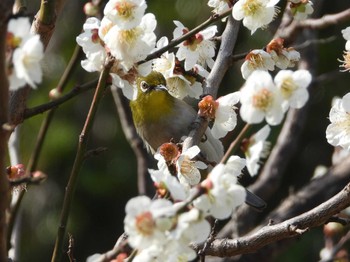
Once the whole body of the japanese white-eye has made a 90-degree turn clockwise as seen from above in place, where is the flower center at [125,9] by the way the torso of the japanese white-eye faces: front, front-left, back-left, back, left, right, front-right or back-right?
front-left

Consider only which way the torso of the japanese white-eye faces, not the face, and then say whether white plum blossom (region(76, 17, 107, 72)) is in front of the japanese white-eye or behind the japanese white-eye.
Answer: in front

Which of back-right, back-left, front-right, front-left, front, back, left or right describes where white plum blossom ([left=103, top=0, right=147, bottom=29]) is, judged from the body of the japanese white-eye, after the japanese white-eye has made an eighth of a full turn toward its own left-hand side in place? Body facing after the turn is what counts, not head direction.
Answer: right

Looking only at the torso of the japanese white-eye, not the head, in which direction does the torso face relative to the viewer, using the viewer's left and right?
facing the viewer and to the left of the viewer
